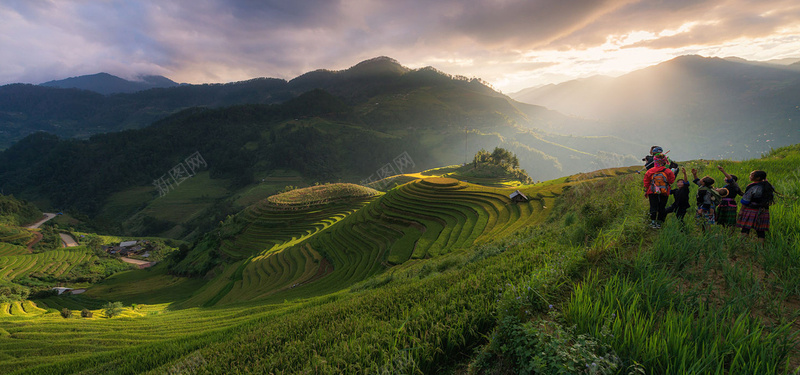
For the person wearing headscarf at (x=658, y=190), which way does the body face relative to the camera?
away from the camera

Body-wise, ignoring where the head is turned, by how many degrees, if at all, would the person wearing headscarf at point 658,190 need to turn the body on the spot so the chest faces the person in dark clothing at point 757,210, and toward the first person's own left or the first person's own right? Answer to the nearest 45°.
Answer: approximately 135° to the first person's own right

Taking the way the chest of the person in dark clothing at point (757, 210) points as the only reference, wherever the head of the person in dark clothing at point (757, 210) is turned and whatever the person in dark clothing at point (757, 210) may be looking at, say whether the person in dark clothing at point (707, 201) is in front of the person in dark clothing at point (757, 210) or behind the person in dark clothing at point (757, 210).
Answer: in front

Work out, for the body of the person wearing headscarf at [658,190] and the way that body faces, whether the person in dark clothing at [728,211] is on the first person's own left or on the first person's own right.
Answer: on the first person's own right

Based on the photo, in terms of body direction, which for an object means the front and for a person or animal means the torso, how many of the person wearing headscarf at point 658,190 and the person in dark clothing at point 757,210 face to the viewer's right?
0

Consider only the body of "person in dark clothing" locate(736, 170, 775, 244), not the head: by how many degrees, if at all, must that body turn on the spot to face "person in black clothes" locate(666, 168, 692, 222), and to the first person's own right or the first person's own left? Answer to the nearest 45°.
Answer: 0° — they already face them

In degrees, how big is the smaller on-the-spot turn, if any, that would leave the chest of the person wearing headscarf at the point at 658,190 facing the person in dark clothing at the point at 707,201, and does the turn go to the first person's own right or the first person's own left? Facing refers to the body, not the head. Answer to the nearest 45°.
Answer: approximately 90° to the first person's own right

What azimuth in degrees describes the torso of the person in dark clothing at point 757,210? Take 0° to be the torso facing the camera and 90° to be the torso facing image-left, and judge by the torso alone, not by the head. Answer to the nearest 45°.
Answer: approximately 135°
